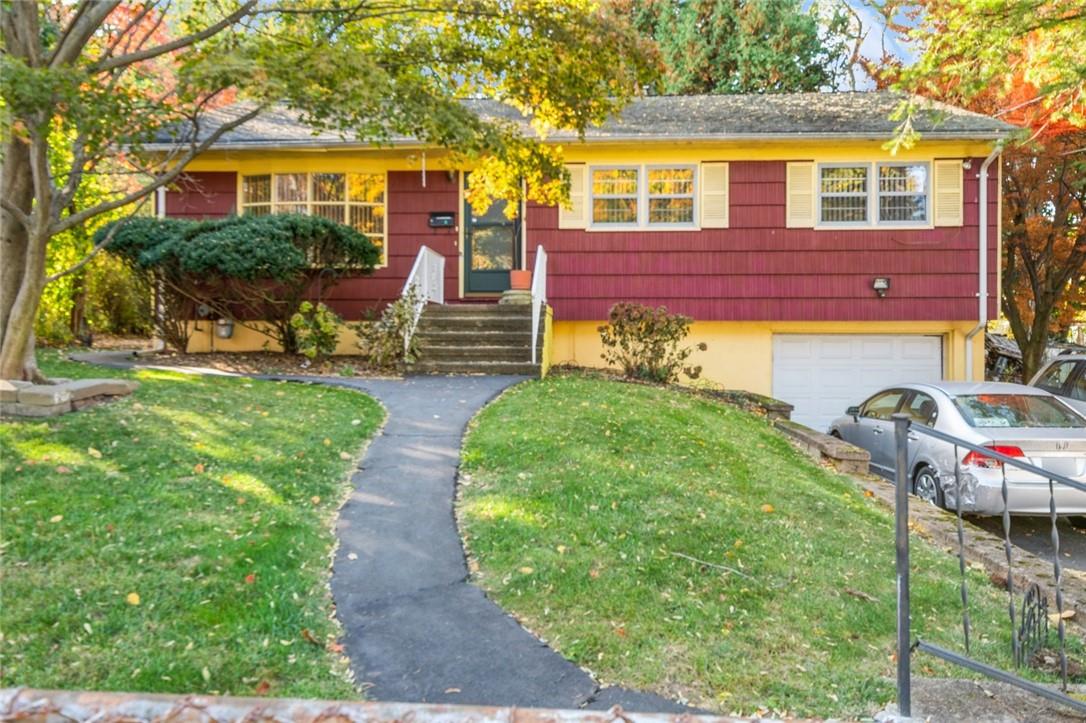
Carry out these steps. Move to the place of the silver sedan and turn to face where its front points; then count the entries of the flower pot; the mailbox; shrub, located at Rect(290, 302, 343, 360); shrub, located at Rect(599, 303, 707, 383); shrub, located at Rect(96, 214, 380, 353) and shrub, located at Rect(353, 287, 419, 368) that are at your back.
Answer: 0

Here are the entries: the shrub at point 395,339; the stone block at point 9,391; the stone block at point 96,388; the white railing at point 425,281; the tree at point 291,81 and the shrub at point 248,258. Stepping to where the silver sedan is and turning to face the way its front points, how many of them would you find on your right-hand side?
0

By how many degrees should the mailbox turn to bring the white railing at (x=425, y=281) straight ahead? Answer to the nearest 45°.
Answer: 0° — it already faces it

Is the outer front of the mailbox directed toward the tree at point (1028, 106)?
no

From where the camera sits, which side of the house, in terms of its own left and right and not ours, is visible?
front

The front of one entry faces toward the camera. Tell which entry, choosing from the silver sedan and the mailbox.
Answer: the mailbox

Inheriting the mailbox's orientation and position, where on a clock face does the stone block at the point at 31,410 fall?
The stone block is roughly at 1 o'clock from the mailbox.

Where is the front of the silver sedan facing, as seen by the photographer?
facing away from the viewer and to the left of the viewer

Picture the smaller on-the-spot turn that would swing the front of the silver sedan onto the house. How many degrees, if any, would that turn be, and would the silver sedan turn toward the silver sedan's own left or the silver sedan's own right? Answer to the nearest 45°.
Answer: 0° — it already faces it

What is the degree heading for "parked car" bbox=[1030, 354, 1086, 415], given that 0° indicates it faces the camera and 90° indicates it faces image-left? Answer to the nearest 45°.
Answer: approximately 135°

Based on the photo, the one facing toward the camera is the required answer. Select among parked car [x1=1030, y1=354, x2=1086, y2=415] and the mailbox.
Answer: the mailbox

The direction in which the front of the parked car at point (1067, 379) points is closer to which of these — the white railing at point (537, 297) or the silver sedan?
the white railing

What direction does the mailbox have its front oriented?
toward the camera

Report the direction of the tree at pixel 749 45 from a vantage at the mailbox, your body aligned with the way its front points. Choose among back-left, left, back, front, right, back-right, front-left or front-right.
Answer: back-left

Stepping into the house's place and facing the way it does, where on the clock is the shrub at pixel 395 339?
The shrub is roughly at 2 o'clock from the house.

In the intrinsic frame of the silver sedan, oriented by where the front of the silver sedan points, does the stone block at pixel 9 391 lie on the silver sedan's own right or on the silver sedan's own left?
on the silver sedan's own left

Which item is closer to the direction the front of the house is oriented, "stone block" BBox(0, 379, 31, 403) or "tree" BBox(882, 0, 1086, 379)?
the stone block

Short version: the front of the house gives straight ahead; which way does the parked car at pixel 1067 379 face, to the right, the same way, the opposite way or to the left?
the opposite way

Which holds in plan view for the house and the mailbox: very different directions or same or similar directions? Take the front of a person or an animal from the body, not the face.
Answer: same or similar directions
